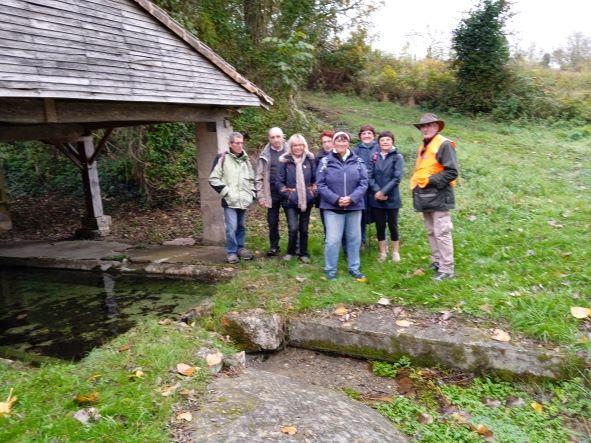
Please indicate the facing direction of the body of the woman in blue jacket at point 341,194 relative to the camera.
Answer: toward the camera

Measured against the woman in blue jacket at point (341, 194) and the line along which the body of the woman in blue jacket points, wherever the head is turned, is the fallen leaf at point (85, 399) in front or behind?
in front

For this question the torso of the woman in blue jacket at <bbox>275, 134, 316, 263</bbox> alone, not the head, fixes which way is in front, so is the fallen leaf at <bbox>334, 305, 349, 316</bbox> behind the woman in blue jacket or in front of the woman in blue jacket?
in front

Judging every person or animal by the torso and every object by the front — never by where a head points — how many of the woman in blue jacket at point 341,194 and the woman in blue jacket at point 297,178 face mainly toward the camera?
2

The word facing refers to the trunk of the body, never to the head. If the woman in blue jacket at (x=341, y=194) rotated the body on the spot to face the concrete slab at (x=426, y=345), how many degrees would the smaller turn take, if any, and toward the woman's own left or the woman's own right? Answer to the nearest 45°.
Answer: approximately 45° to the woman's own left

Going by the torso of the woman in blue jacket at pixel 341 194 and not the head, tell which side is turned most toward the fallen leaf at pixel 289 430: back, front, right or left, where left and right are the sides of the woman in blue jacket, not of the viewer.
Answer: front

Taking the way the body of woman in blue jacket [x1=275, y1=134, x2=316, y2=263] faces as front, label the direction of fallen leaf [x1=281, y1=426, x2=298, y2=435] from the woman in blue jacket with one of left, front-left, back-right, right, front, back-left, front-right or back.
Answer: front

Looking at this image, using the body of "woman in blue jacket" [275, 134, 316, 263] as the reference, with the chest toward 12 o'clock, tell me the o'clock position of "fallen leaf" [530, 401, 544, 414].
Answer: The fallen leaf is roughly at 11 o'clock from the woman in blue jacket.

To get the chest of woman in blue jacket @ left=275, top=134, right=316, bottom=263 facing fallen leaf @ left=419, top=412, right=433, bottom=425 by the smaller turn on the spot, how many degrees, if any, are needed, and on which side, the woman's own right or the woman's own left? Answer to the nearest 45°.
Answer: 0° — they already face it

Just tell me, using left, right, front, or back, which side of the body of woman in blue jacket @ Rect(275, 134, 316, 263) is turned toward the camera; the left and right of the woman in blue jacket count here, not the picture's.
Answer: front
